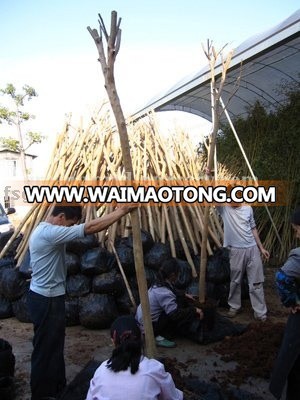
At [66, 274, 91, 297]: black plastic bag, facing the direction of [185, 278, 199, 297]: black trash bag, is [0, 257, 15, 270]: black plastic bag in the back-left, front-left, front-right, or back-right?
back-left

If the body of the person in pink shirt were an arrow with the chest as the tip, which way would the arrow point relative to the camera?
away from the camera

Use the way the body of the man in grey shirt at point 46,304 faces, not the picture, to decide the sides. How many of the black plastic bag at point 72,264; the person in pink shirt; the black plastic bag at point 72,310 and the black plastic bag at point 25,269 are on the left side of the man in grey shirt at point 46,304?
3

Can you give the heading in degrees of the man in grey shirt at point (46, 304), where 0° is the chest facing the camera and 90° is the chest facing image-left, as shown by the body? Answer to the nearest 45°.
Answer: approximately 270°
